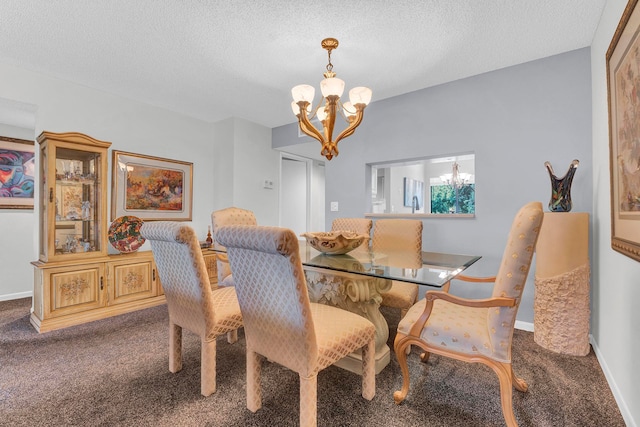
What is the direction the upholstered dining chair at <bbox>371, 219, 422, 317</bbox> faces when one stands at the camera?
facing the viewer and to the left of the viewer

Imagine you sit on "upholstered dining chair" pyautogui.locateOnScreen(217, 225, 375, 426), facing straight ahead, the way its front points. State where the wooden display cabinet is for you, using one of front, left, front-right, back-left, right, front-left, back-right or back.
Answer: left

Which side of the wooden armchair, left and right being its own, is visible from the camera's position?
left

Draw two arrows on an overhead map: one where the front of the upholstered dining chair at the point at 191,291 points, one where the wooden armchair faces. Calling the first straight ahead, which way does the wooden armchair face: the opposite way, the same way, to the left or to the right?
to the left

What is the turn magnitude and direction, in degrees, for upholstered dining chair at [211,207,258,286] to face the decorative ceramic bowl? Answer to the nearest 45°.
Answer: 0° — it already faces it

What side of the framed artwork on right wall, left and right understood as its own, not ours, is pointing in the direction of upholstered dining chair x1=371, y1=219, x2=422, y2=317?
front

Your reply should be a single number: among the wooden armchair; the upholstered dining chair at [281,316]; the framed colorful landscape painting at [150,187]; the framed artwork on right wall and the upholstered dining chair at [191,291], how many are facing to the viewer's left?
2

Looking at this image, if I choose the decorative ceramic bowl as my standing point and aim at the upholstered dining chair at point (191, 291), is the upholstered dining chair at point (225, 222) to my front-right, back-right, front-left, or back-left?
front-right

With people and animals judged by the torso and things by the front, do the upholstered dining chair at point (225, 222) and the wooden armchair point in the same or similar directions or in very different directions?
very different directions

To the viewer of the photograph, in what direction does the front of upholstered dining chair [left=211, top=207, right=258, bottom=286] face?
facing the viewer and to the right of the viewer

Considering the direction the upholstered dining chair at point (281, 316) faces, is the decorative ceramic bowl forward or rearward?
forward

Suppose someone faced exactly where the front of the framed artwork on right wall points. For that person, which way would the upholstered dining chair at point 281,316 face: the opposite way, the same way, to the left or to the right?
to the right

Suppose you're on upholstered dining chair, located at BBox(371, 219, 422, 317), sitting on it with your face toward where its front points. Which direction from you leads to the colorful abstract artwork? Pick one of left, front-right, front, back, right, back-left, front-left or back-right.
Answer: front-right

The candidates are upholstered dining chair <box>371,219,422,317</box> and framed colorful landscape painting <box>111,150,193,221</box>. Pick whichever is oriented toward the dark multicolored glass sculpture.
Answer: the framed colorful landscape painting

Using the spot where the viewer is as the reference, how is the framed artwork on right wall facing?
facing to the left of the viewer

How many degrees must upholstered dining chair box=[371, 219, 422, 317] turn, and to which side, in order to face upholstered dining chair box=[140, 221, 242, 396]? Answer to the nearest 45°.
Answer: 0° — it already faces it

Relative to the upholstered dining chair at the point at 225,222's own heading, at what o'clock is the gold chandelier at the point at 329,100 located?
The gold chandelier is roughly at 12 o'clock from the upholstered dining chair.

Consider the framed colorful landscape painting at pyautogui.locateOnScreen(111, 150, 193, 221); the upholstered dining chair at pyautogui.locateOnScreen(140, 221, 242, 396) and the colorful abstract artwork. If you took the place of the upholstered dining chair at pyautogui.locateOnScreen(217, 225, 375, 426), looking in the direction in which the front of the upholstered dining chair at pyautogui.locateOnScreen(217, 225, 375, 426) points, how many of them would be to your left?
3
